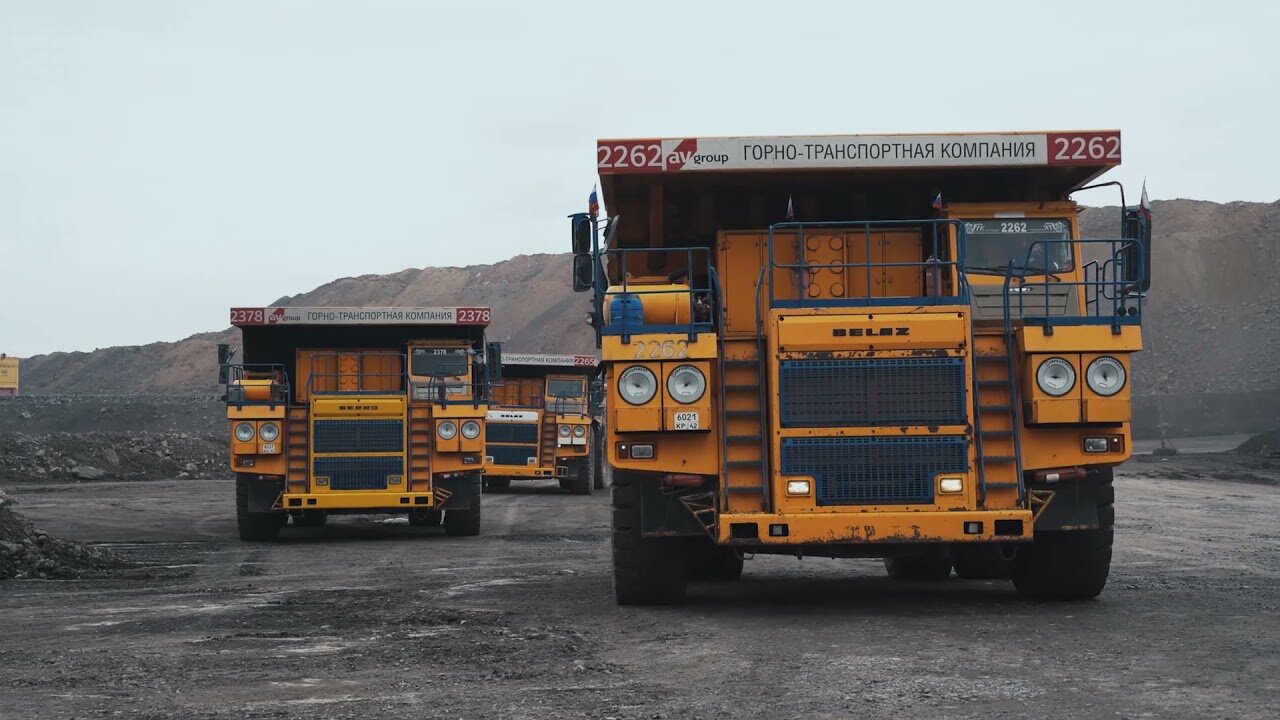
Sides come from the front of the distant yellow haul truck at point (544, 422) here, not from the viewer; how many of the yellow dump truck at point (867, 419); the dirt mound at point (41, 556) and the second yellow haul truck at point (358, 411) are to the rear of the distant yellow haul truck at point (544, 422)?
0

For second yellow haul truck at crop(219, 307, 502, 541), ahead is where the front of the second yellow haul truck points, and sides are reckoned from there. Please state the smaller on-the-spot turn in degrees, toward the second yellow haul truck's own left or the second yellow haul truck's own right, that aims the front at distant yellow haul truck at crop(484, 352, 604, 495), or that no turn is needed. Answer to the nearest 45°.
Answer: approximately 180°

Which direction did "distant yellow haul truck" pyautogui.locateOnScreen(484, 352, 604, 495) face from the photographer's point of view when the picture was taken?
facing the viewer

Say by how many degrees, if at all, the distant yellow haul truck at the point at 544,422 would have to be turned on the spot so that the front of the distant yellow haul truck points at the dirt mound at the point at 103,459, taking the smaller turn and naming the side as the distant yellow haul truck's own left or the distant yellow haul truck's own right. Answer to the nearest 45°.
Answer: approximately 135° to the distant yellow haul truck's own right

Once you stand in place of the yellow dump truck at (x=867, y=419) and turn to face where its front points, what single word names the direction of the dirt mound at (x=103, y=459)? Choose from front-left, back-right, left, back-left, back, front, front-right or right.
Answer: back-right

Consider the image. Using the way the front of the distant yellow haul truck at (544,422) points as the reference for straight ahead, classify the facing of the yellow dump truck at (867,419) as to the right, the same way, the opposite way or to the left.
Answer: the same way

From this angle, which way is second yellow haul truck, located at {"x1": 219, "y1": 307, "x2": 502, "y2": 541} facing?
toward the camera

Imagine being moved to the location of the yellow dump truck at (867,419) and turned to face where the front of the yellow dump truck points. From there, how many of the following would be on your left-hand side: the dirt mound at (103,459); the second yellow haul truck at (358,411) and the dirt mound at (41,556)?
0

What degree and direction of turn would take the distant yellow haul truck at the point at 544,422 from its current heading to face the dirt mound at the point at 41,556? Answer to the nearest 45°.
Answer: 0° — it already faces it

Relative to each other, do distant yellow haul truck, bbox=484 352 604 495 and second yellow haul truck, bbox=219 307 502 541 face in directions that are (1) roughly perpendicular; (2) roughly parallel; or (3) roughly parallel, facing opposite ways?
roughly parallel

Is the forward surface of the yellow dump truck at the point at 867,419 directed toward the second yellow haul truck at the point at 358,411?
no

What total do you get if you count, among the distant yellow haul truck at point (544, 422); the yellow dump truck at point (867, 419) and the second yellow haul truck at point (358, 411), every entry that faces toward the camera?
3

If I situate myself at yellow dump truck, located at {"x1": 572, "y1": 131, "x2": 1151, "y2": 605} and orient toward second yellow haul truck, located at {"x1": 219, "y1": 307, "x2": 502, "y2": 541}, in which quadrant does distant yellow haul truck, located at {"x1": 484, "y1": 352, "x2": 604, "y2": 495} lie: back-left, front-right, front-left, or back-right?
front-right

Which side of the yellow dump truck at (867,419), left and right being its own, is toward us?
front

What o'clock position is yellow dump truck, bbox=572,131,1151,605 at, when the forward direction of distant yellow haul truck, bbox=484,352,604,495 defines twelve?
The yellow dump truck is roughly at 12 o'clock from the distant yellow haul truck.

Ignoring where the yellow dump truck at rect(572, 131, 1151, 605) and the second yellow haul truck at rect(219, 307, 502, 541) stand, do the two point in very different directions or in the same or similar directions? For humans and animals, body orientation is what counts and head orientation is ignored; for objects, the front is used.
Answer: same or similar directions

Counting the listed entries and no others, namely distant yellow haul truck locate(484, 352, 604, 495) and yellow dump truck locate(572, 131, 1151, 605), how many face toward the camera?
2
